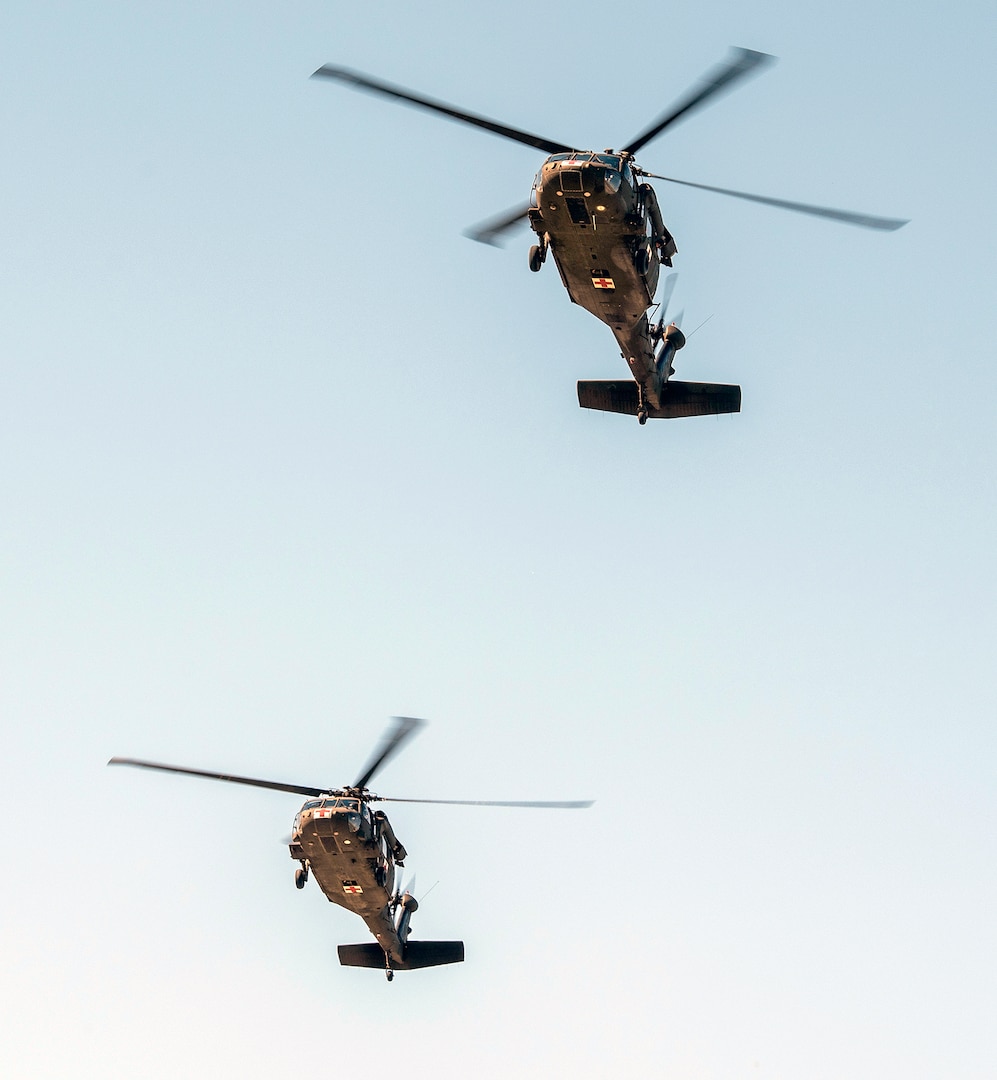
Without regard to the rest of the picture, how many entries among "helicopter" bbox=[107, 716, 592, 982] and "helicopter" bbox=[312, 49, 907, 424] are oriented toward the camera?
2

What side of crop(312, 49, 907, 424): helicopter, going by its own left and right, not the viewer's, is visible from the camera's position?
front

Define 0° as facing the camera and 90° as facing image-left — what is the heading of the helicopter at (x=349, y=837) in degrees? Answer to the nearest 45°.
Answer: approximately 0°

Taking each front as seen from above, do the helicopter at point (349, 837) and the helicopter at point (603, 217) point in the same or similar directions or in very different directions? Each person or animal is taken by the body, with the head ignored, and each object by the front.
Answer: same or similar directions
